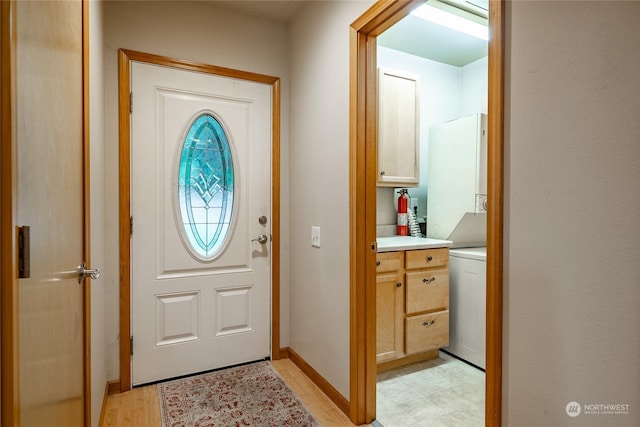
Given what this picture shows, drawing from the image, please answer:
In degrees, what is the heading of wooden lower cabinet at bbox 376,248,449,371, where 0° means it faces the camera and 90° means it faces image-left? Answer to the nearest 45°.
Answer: approximately 315°

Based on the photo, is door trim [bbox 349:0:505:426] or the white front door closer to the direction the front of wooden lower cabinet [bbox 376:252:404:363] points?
the door trim
